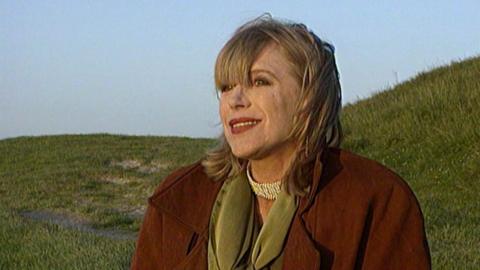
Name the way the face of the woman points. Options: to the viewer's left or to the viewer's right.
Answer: to the viewer's left

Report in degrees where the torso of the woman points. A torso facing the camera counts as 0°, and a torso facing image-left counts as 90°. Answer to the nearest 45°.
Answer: approximately 45°
